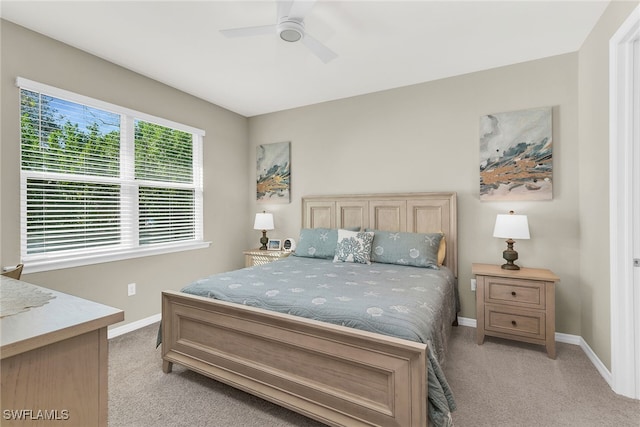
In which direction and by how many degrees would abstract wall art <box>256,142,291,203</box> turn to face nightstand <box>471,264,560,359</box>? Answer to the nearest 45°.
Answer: approximately 90° to its left

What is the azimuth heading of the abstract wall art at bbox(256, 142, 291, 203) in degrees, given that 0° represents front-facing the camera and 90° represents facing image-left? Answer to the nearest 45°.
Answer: approximately 45°

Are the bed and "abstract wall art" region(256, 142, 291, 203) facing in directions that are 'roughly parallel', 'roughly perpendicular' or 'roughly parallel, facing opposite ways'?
roughly parallel

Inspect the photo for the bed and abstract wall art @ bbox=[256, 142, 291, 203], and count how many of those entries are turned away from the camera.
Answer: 0

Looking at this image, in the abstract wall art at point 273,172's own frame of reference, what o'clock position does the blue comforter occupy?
The blue comforter is roughly at 10 o'clock from the abstract wall art.

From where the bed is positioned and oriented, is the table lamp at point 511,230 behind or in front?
behind

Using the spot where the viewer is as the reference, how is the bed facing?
facing the viewer and to the left of the viewer

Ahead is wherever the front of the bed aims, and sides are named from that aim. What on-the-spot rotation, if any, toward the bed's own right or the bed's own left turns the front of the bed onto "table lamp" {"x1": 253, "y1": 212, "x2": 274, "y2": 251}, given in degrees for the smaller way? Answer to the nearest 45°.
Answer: approximately 135° to the bed's own right
